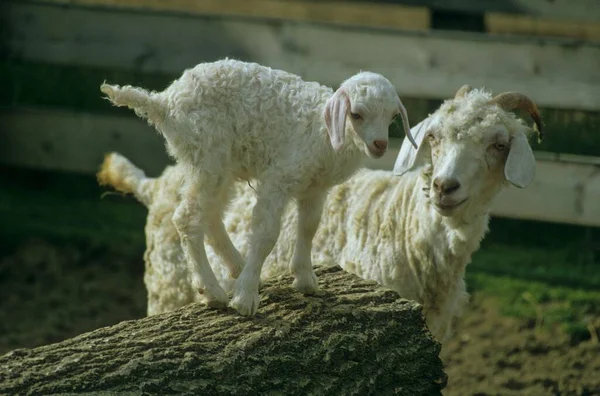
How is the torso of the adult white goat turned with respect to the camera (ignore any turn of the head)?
to the viewer's right

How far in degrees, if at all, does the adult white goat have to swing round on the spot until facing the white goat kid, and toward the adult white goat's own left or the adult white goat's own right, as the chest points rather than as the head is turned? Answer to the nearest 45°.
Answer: approximately 135° to the adult white goat's own right

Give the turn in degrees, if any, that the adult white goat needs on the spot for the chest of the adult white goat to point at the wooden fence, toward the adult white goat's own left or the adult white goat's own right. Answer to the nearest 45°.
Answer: approximately 90° to the adult white goat's own left
